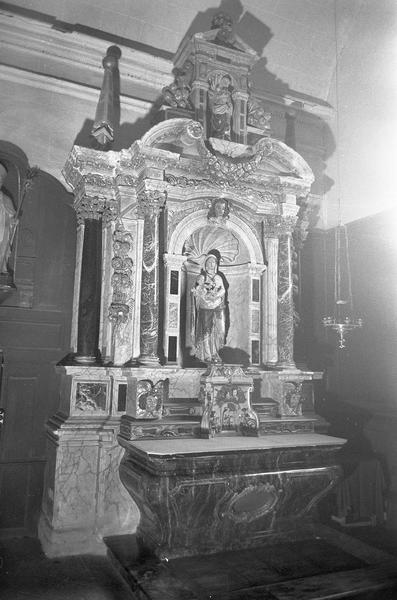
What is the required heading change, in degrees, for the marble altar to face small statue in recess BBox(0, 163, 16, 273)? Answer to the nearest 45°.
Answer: approximately 135° to its right

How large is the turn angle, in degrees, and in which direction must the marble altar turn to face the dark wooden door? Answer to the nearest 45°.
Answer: approximately 135° to its right

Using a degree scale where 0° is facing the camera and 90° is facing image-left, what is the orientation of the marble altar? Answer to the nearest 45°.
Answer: approximately 315°
